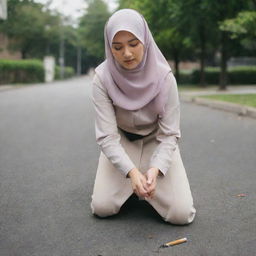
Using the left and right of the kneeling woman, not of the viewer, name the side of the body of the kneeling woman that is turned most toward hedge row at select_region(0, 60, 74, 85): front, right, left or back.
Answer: back

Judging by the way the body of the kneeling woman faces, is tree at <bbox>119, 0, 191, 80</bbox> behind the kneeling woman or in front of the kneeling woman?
behind

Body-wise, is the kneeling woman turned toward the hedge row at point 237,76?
no

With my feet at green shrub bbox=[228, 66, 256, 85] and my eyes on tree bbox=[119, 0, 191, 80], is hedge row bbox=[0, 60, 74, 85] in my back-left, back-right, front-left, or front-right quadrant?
front-left

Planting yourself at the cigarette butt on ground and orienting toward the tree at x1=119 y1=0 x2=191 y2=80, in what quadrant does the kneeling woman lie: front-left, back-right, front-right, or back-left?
front-left

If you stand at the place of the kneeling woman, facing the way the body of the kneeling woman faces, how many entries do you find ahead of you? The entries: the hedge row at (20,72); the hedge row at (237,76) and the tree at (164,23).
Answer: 0

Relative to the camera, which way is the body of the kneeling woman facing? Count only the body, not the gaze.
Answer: toward the camera

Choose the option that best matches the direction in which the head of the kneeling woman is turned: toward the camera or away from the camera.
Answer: toward the camera

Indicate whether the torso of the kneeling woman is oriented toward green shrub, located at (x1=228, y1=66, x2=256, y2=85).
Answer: no

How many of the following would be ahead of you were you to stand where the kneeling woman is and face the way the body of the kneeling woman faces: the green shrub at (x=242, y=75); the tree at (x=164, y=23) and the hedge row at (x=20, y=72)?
0
